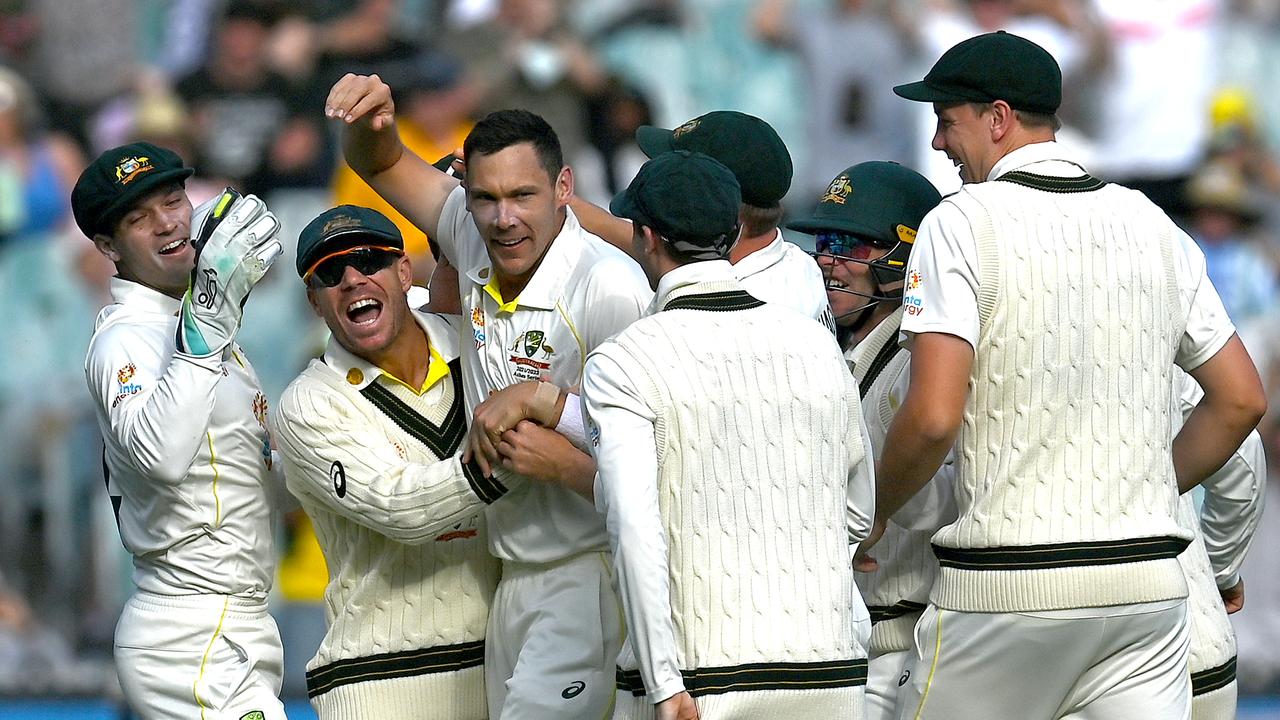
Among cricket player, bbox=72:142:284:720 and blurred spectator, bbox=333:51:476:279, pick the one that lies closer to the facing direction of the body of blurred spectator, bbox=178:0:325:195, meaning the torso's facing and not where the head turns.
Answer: the cricket player

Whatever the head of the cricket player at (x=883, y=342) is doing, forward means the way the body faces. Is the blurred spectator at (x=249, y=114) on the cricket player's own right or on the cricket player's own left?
on the cricket player's own right

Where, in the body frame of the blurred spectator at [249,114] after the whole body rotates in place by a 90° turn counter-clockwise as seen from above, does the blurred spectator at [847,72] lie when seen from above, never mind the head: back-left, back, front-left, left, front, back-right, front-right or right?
front

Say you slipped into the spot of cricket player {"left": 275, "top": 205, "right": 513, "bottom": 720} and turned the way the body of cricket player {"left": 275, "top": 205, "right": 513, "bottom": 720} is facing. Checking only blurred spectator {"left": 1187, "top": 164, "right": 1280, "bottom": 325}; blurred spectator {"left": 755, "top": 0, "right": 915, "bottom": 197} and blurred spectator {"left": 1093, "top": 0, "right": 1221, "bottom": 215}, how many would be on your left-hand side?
3

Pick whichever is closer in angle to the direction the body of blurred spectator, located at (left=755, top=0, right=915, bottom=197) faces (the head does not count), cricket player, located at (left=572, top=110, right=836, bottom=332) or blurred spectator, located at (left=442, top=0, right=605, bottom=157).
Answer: the cricket player

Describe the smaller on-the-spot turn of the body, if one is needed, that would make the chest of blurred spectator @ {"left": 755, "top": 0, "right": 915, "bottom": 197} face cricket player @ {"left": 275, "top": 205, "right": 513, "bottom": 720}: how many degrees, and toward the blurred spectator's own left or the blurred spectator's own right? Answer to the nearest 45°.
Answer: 0° — they already face them

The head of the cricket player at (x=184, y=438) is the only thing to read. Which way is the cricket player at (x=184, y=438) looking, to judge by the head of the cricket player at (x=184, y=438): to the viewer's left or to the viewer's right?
to the viewer's right

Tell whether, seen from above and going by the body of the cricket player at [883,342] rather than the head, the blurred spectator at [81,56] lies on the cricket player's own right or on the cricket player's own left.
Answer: on the cricket player's own right

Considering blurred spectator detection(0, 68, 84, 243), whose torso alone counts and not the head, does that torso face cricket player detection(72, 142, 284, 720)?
yes

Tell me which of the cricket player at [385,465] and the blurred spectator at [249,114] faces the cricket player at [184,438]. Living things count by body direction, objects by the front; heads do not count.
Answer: the blurred spectator

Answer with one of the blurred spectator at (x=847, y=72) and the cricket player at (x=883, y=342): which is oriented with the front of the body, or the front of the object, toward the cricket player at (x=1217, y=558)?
the blurred spectator
